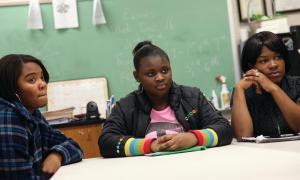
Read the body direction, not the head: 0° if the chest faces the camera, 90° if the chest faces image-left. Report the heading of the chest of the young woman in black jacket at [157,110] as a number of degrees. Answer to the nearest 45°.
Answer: approximately 0°

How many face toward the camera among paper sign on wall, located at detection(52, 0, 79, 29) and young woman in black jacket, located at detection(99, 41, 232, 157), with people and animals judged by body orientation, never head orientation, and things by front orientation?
2

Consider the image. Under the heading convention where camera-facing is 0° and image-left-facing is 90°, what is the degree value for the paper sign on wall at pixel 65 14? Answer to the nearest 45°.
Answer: approximately 0°

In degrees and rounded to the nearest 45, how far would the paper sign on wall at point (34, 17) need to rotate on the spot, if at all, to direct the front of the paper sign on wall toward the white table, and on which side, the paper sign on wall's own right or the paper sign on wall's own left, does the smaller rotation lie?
0° — it already faces it
